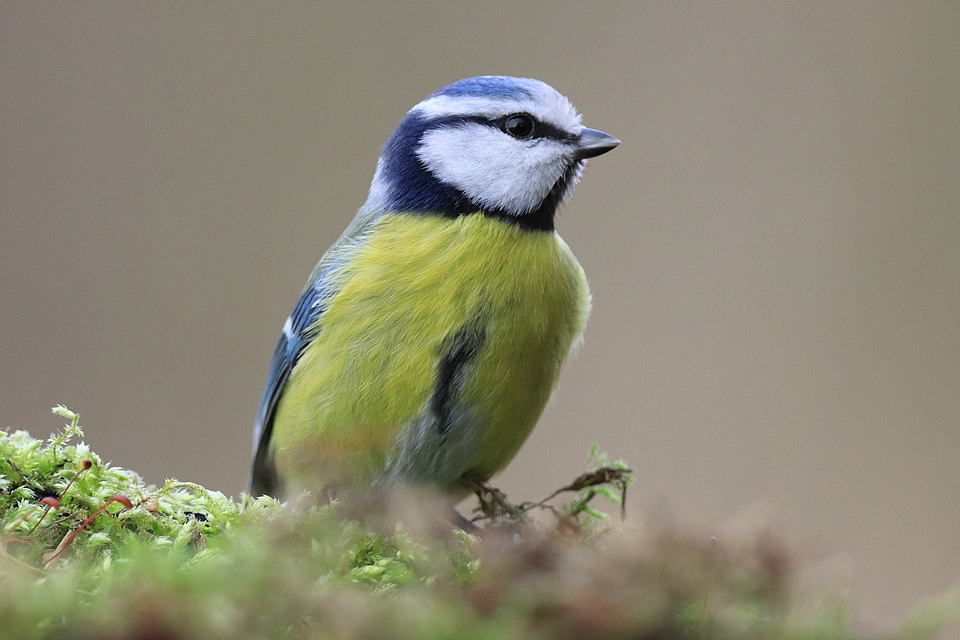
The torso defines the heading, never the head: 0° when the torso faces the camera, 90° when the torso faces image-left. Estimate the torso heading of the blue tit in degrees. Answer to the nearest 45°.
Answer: approximately 315°
